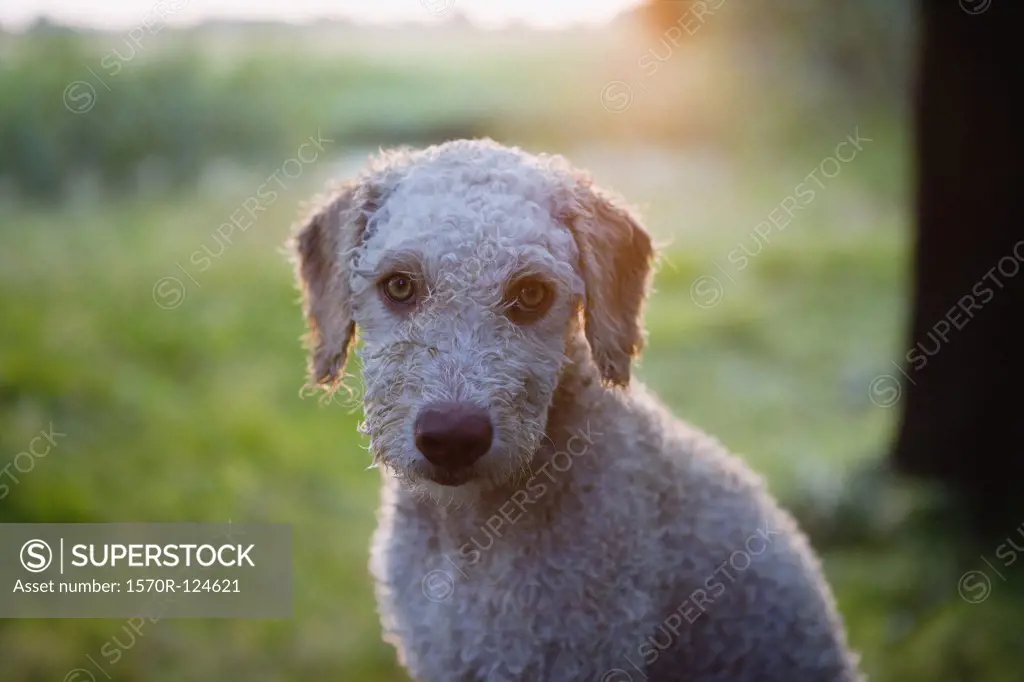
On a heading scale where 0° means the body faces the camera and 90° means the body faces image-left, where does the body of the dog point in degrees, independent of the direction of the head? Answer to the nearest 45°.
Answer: approximately 45°
